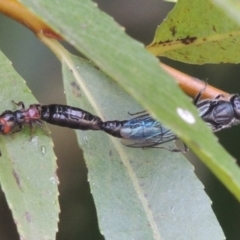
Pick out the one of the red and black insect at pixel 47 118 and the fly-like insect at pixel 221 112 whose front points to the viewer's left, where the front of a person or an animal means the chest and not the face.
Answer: the red and black insect

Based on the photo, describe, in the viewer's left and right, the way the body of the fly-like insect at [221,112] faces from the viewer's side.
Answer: facing to the right of the viewer

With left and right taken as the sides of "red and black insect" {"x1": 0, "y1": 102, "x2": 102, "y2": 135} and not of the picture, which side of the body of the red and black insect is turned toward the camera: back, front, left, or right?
left

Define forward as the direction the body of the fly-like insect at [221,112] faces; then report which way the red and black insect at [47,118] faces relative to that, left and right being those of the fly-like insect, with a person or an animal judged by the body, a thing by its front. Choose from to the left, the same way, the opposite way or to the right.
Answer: the opposite way

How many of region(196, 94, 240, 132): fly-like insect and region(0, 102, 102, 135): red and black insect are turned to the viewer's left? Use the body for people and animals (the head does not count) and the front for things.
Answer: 1
